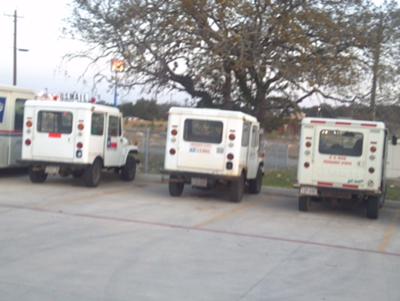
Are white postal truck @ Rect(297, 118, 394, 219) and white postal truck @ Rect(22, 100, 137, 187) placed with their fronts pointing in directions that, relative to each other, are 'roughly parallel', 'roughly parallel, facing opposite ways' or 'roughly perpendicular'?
roughly parallel

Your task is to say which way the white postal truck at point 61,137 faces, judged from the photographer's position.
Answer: facing away from the viewer and to the right of the viewer

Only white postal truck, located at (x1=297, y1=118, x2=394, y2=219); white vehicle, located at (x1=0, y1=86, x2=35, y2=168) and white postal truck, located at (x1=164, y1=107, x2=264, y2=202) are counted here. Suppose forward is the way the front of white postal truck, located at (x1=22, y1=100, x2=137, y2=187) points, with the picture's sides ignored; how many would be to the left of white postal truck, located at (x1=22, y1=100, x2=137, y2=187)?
1

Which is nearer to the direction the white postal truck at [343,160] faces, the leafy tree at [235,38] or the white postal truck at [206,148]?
the leafy tree

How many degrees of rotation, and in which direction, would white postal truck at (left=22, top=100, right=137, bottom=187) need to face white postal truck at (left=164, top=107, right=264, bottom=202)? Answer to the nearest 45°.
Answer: approximately 90° to its right

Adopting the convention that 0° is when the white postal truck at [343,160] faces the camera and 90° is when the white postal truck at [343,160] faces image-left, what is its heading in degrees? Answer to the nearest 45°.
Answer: approximately 180°

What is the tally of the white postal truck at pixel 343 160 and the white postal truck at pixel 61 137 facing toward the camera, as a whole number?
0

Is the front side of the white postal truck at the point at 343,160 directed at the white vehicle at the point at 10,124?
no

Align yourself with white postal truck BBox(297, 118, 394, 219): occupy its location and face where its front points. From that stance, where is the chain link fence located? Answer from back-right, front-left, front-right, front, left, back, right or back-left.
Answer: front-left

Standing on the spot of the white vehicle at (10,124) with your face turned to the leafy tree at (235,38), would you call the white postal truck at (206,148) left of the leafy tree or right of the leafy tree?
right

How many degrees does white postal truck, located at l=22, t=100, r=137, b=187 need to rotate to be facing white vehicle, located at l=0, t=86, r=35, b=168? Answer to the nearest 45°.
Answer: approximately 90° to its left

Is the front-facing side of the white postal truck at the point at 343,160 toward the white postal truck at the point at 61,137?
no

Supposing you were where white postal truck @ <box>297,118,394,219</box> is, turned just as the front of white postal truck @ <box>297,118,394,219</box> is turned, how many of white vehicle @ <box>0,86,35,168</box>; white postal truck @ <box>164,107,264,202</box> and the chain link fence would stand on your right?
0

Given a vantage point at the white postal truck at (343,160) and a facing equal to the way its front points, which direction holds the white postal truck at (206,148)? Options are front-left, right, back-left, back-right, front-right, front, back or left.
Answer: left

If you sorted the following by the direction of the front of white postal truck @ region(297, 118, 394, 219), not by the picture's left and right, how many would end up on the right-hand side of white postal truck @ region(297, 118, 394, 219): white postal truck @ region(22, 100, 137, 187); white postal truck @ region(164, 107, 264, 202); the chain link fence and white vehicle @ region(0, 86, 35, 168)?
0

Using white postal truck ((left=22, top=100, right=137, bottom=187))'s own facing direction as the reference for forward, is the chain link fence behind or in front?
in front
